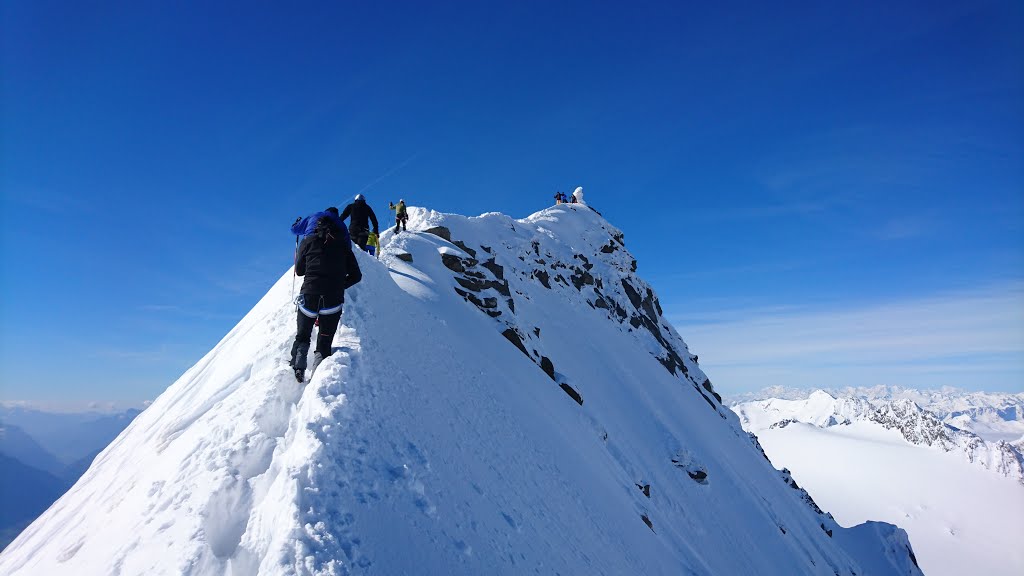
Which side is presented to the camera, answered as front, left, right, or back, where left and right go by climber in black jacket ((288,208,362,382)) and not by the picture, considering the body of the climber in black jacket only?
back

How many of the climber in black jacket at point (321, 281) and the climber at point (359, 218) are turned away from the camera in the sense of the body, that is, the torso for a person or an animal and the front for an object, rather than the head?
2

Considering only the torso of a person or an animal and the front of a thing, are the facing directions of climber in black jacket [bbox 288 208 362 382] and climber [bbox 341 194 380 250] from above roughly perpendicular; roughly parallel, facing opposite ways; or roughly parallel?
roughly parallel

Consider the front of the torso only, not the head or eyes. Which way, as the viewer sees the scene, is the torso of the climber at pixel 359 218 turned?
away from the camera
